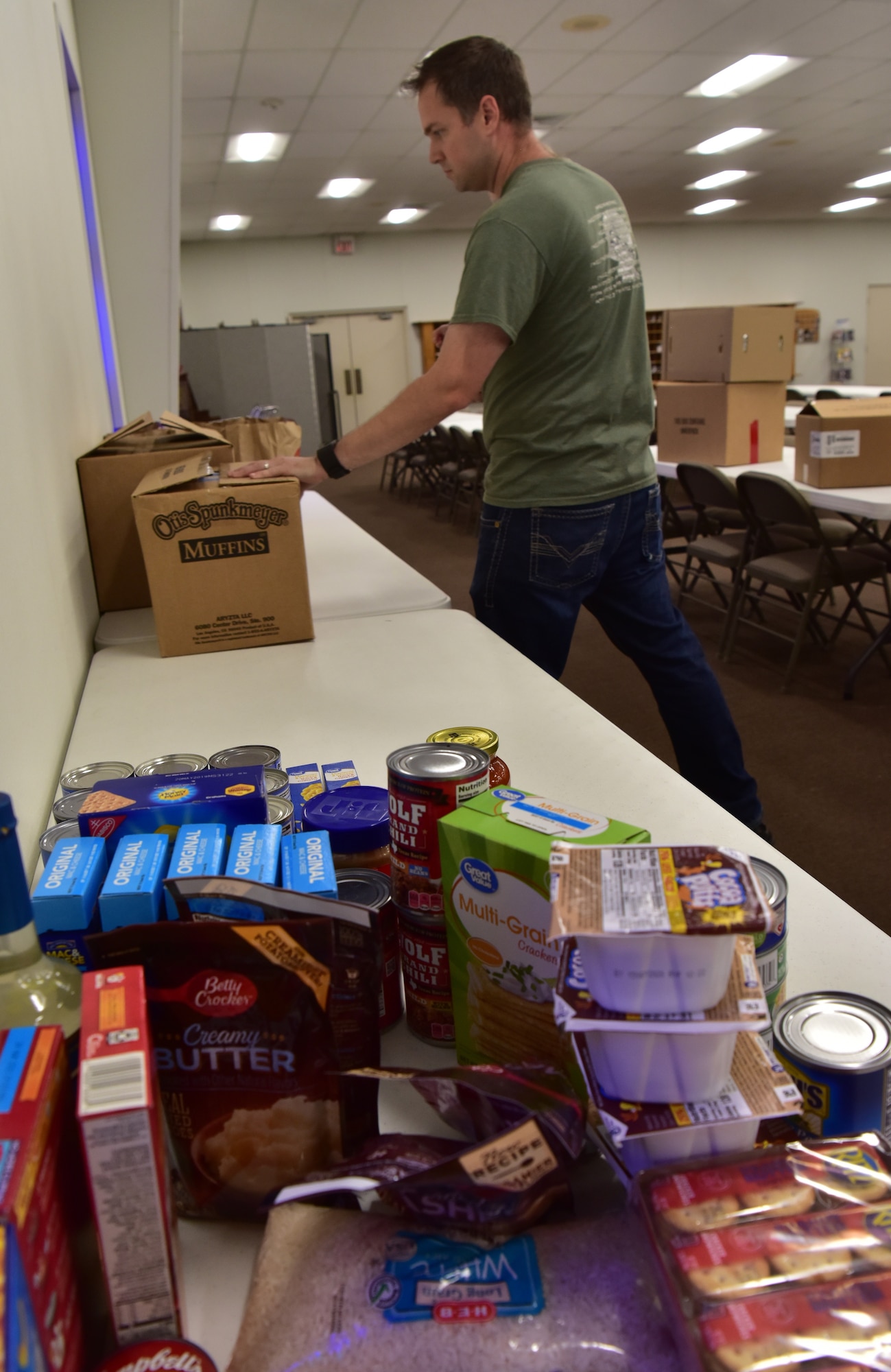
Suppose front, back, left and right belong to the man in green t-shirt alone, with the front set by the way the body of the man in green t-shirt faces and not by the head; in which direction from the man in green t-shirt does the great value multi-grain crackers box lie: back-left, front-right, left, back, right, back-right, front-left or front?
back-left

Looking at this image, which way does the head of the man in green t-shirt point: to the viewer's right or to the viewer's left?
to the viewer's left

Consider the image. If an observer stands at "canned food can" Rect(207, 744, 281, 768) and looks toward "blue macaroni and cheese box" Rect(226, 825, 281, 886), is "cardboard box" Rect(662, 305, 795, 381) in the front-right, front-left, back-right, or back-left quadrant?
back-left

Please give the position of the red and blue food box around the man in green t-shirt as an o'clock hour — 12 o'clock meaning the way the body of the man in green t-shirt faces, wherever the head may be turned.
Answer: The red and blue food box is roughly at 8 o'clock from the man in green t-shirt.

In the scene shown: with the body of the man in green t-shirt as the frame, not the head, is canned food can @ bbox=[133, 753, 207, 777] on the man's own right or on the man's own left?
on the man's own left

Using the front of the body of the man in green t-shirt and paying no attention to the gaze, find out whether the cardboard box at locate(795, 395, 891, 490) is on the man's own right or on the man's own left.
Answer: on the man's own right

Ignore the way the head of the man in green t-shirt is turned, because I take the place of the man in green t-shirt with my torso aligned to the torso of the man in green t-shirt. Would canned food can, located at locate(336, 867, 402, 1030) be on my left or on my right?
on my left

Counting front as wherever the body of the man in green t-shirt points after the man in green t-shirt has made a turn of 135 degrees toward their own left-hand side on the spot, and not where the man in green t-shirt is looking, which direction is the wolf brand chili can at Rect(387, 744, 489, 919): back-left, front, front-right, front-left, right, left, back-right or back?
front

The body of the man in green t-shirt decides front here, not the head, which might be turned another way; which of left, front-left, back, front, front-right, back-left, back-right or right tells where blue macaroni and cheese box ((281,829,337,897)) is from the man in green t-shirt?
back-left

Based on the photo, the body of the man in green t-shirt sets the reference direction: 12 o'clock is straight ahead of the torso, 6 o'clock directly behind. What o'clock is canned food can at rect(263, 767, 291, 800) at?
The canned food can is roughly at 8 o'clock from the man in green t-shirt.

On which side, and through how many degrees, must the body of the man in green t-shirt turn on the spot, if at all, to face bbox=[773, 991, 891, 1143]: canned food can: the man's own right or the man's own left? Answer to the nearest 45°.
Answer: approximately 135° to the man's own left

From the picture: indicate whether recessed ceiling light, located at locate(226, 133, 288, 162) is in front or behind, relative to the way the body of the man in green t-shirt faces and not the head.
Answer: in front

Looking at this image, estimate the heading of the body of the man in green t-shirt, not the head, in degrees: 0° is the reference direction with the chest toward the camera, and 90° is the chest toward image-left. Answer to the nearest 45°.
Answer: approximately 135°

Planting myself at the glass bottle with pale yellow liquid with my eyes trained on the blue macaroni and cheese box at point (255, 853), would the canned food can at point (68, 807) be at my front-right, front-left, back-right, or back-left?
front-left
